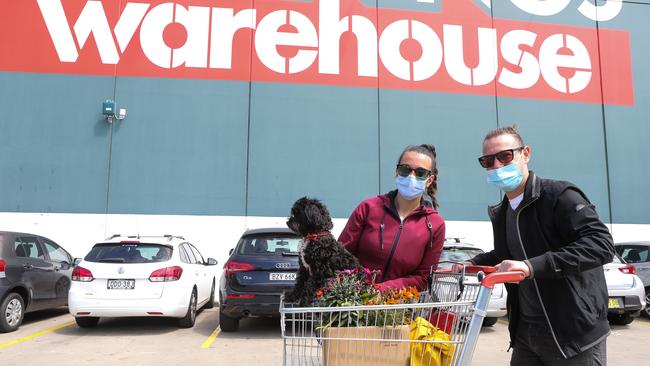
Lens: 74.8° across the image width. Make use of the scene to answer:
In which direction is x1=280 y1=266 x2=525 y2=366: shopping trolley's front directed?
to the viewer's left

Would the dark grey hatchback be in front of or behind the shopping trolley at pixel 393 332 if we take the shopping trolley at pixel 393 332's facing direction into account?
in front

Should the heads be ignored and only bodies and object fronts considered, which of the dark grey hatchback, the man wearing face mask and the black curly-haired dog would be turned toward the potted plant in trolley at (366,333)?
the man wearing face mask

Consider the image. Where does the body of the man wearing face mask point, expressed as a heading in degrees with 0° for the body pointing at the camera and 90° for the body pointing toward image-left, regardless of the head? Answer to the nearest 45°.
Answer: approximately 45°

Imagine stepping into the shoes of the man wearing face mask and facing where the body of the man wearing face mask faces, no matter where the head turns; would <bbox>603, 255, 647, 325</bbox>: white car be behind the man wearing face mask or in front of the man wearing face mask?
behind

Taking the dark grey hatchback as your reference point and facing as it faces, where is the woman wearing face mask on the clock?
The woman wearing face mask is roughly at 4 o'clock from the dark grey hatchback.

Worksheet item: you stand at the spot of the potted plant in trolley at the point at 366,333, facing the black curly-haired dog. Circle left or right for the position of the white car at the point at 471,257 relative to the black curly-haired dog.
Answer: right

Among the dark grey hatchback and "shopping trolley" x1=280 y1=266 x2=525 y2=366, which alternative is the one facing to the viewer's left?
the shopping trolley

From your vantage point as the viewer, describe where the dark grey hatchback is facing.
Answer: facing away from the viewer and to the right of the viewer

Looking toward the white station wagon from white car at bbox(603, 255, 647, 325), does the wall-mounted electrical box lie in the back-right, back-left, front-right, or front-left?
front-right

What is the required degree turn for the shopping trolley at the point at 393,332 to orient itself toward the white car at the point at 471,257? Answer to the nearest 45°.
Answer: approximately 90° to its right

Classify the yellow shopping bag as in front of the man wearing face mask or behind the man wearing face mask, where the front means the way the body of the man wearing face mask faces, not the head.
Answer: in front

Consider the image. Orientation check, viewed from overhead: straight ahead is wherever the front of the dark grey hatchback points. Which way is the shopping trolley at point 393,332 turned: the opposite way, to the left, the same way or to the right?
to the left
